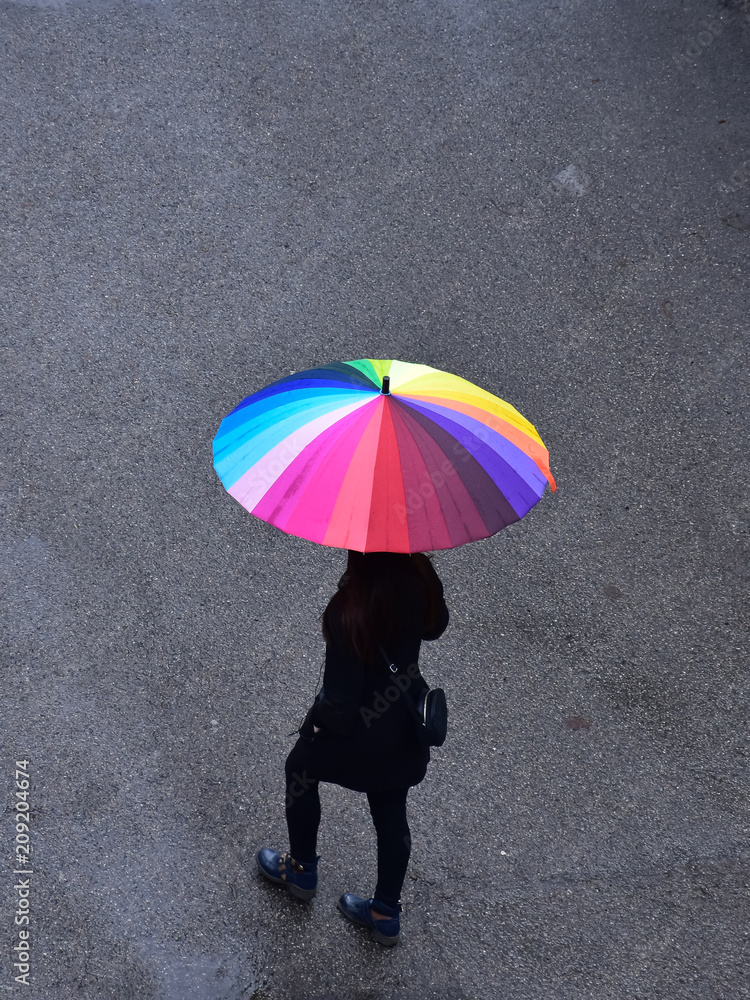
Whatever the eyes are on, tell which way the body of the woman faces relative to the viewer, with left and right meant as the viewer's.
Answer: facing away from the viewer and to the left of the viewer

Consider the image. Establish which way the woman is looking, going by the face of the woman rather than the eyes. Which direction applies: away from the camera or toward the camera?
away from the camera
